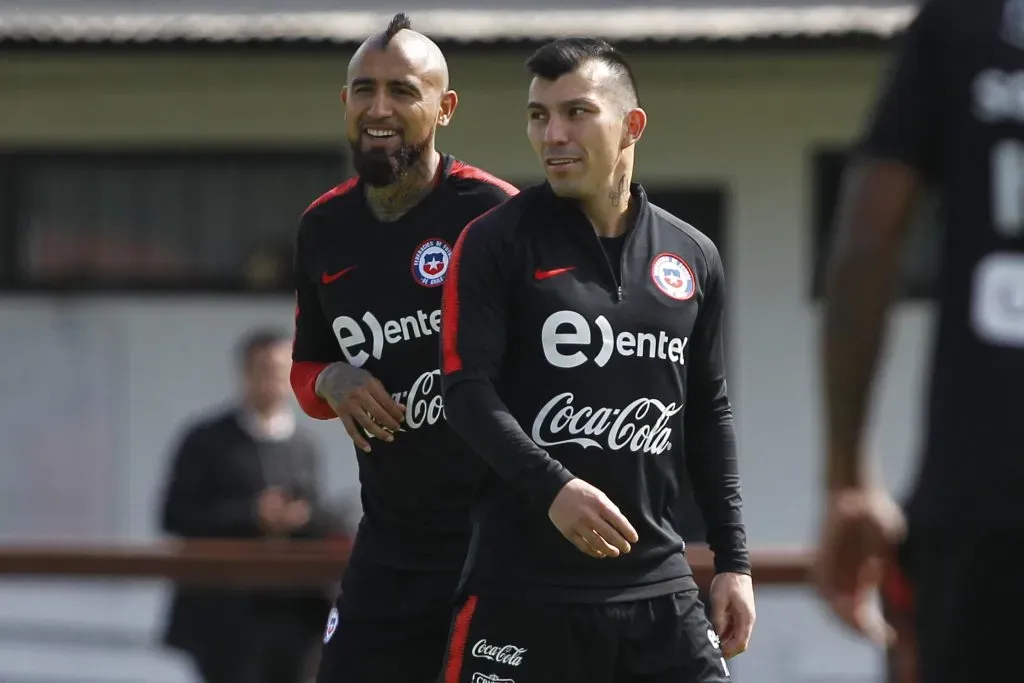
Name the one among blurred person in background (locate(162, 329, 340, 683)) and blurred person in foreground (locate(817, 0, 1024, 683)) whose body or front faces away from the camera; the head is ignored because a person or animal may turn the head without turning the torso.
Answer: blurred person in foreground (locate(817, 0, 1024, 683))

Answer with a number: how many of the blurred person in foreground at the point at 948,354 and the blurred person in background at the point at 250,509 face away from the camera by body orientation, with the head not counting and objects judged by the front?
1

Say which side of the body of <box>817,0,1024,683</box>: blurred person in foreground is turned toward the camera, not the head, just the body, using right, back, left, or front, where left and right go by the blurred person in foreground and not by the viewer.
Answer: back

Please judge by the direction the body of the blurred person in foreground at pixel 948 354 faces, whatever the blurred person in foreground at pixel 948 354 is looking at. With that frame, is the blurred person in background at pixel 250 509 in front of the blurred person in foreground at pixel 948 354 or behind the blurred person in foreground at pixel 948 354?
in front
